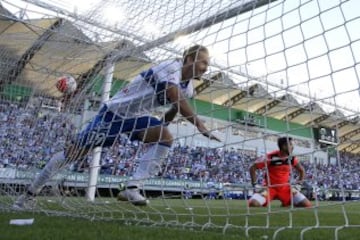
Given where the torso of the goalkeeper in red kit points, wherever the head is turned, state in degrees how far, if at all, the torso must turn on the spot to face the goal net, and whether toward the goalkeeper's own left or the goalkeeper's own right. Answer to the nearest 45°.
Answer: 0° — they already face it

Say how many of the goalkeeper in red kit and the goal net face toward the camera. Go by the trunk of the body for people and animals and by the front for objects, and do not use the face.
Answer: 1

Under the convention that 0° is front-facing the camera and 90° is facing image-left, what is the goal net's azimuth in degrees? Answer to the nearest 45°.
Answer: approximately 225°

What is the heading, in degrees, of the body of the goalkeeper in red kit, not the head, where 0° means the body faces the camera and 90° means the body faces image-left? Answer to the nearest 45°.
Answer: approximately 0°
